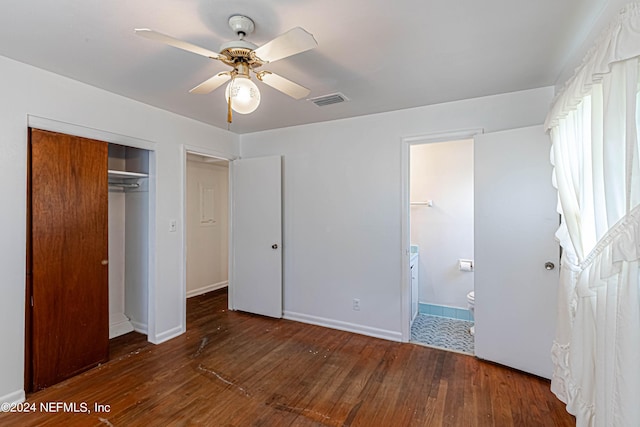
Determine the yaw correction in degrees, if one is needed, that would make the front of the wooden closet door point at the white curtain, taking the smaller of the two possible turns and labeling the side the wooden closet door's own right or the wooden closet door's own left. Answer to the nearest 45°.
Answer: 0° — it already faces it

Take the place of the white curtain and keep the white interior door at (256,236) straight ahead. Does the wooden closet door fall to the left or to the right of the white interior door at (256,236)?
left

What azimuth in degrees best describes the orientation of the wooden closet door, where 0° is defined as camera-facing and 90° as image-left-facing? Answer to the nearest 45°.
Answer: approximately 315°

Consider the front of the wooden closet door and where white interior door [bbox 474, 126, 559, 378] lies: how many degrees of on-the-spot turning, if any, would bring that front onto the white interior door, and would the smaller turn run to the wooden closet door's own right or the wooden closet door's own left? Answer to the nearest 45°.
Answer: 0° — it already faces it
